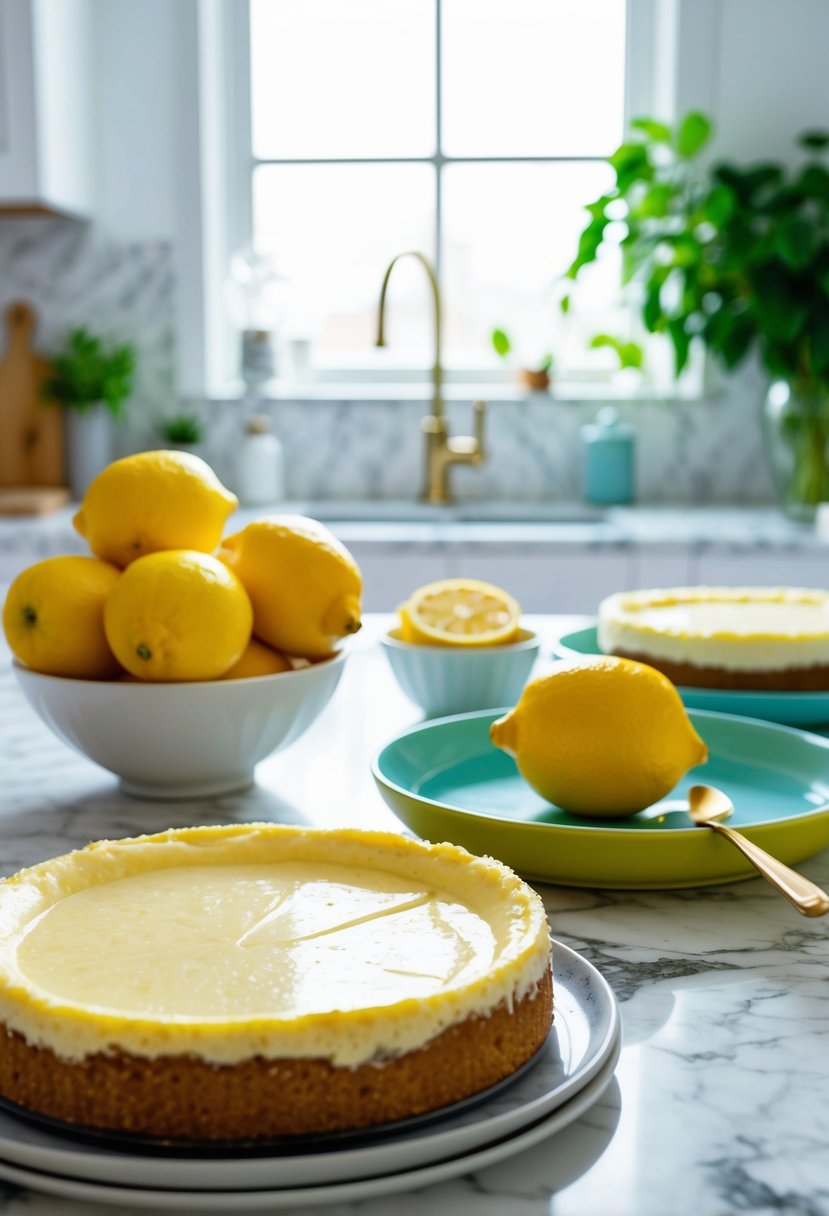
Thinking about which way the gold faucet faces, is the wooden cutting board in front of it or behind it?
in front

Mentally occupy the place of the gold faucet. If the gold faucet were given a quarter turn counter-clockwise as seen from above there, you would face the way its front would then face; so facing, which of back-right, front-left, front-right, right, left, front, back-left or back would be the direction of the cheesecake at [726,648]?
front

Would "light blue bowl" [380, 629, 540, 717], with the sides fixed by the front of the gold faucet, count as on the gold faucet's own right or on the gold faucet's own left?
on the gold faucet's own left

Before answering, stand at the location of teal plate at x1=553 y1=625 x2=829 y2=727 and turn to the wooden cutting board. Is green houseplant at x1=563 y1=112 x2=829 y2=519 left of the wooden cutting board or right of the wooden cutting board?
right
